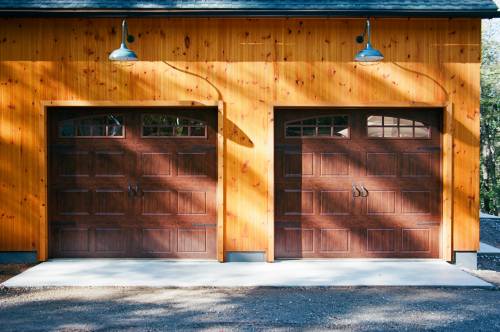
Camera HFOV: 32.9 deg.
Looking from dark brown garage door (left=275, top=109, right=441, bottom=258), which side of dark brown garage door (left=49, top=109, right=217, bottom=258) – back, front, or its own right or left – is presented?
left

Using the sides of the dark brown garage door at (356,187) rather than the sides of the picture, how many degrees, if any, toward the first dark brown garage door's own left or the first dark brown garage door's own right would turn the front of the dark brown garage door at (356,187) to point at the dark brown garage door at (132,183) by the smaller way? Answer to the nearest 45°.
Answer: approximately 90° to the first dark brown garage door's own right

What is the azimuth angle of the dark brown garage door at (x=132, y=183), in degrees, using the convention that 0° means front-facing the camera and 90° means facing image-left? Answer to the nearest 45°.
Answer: approximately 0°

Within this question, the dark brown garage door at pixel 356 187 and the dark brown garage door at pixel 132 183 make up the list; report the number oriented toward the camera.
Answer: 2
